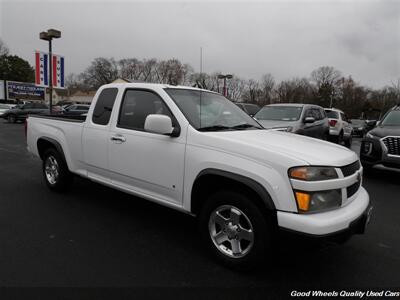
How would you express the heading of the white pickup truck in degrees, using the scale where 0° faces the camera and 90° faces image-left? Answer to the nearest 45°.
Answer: approximately 315°

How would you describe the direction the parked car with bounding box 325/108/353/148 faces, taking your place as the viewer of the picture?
facing away from the viewer and to the right of the viewer

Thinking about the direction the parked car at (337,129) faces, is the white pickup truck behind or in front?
behind

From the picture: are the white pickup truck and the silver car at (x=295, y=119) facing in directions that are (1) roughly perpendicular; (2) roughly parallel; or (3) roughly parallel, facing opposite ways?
roughly perpendicular

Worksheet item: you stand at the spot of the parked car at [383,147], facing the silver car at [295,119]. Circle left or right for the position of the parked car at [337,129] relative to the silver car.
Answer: right

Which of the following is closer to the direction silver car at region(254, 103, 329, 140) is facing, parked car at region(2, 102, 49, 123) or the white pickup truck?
the white pickup truck

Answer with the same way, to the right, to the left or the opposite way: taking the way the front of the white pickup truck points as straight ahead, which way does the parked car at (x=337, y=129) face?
to the left

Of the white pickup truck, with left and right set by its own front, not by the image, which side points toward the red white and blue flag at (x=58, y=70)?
back

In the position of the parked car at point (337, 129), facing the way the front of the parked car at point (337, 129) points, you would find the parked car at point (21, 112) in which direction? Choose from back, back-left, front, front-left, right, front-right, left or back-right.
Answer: back-left

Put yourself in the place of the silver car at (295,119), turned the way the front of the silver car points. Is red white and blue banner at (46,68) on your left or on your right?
on your right

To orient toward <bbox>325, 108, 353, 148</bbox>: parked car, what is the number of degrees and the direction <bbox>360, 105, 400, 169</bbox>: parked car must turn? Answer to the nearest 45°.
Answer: approximately 135° to its right
